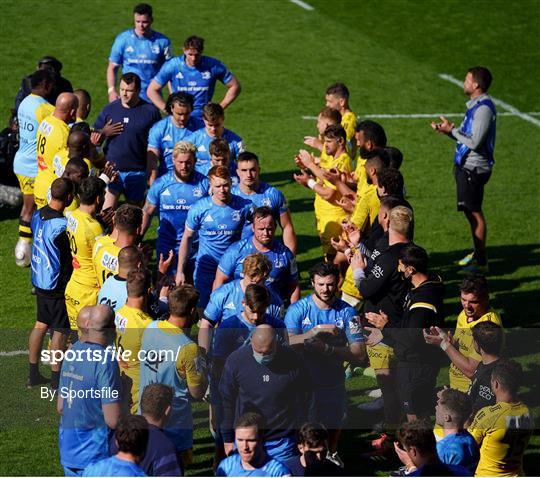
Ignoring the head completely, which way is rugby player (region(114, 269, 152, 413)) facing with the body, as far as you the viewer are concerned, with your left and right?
facing away from the viewer and to the right of the viewer

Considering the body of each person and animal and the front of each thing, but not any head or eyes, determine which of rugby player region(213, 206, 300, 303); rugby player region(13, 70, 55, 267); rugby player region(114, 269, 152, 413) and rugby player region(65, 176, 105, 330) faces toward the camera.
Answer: rugby player region(213, 206, 300, 303)

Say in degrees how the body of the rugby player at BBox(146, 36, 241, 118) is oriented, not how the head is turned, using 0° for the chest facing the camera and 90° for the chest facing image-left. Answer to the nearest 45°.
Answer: approximately 0°

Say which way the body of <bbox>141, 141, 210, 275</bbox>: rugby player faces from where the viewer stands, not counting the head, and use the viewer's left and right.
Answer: facing the viewer

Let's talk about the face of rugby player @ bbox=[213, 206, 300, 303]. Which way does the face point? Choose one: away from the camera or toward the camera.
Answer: toward the camera

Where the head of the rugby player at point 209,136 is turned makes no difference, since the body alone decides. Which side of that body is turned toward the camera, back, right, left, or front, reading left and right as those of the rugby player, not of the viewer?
front

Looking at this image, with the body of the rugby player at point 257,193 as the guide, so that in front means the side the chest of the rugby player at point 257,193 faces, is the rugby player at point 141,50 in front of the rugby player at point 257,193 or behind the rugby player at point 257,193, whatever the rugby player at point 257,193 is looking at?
behind

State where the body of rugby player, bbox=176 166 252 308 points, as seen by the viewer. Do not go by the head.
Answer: toward the camera

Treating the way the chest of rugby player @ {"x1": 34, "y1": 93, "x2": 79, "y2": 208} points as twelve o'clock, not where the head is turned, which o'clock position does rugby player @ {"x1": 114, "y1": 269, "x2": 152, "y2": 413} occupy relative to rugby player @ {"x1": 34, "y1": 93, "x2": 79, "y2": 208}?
rugby player @ {"x1": 114, "y1": 269, "x2": 152, "y2": 413} is roughly at 4 o'clock from rugby player @ {"x1": 34, "y1": 93, "x2": 79, "y2": 208}.

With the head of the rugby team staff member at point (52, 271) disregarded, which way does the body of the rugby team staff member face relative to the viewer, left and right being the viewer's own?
facing away from the viewer and to the right of the viewer

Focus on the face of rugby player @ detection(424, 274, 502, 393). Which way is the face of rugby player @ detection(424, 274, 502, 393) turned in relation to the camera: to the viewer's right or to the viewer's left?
to the viewer's left

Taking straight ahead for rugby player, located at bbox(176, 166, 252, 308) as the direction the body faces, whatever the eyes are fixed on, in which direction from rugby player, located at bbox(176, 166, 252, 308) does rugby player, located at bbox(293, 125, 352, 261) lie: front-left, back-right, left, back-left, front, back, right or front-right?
back-left

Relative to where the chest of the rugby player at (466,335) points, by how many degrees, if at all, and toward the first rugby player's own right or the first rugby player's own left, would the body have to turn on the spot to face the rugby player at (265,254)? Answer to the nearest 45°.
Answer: approximately 45° to the first rugby player's own right

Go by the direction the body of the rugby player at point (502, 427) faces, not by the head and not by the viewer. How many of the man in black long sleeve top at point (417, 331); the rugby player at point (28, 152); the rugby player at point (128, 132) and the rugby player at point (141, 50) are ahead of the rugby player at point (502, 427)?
4

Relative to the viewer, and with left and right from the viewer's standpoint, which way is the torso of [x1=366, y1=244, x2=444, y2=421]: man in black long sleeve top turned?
facing to the left of the viewer
